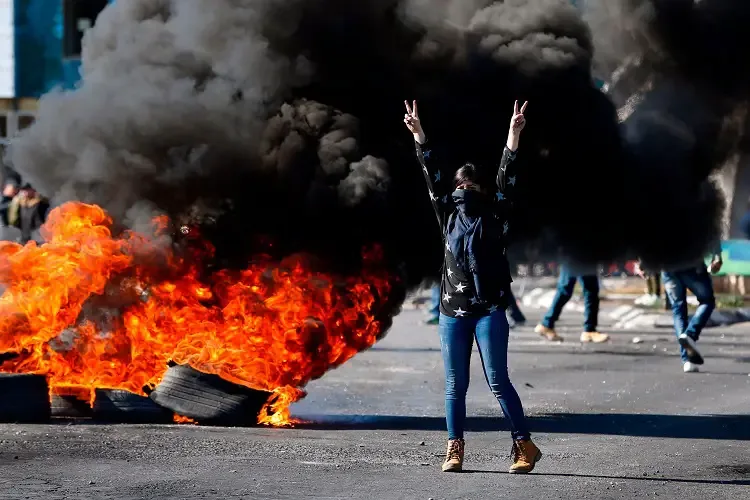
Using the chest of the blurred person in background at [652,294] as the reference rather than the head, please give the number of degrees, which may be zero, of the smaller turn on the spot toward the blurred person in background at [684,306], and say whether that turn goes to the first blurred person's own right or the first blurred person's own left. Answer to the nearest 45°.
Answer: approximately 90° to the first blurred person's own left

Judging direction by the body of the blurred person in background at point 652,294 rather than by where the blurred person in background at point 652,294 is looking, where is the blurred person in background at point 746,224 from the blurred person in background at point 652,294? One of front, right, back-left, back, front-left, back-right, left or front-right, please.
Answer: back

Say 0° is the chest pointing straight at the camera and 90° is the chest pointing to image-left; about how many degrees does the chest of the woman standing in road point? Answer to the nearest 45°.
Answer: approximately 0°
